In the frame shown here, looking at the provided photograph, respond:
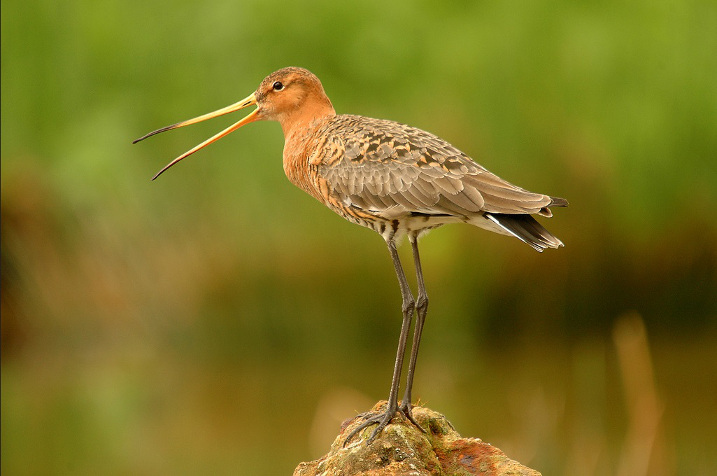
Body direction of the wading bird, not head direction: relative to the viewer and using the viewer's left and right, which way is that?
facing to the left of the viewer
